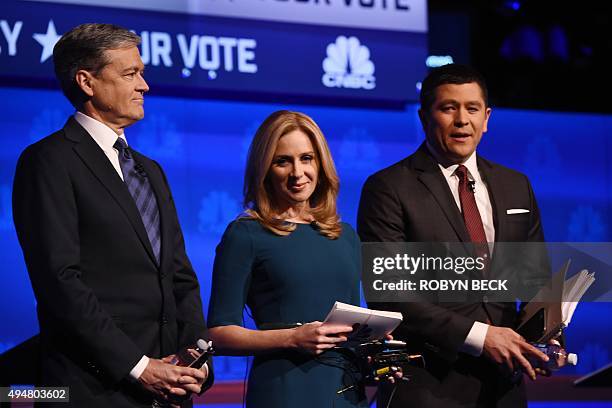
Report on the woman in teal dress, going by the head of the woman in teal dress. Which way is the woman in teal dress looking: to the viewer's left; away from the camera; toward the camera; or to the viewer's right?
toward the camera

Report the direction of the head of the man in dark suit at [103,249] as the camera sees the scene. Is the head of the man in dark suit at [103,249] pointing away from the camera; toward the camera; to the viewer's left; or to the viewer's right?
to the viewer's right

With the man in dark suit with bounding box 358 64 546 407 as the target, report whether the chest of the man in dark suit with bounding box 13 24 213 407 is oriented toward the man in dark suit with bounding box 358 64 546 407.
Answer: no

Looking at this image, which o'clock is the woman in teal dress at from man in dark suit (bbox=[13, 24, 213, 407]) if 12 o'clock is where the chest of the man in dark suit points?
The woman in teal dress is roughly at 10 o'clock from the man in dark suit.

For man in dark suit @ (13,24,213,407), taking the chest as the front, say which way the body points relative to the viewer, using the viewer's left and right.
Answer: facing the viewer and to the right of the viewer
